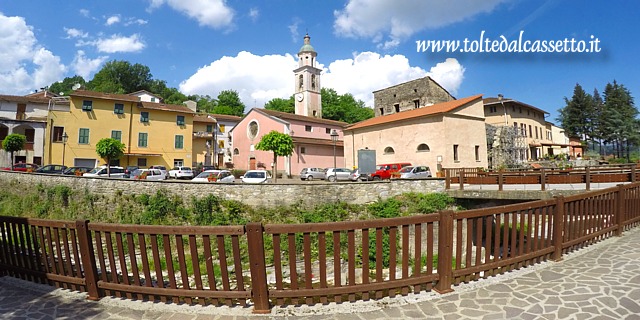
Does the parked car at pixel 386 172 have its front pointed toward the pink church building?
no

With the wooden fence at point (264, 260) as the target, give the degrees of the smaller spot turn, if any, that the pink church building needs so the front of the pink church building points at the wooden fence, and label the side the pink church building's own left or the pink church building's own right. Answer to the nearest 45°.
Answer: approximately 45° to the pink church building's own left

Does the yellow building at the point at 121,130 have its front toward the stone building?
no

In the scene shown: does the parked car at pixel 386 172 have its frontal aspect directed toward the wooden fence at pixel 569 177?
no

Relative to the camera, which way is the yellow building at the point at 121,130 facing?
toward the camera

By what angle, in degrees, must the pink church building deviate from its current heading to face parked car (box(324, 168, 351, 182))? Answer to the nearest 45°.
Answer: approximately 45° to its left

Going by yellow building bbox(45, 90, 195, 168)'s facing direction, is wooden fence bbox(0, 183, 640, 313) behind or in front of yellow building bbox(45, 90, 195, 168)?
in front

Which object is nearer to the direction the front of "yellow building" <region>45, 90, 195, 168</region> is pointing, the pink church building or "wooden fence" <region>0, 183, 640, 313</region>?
the wooden fence

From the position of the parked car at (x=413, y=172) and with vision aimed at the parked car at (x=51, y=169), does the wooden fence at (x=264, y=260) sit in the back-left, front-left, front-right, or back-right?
front-left

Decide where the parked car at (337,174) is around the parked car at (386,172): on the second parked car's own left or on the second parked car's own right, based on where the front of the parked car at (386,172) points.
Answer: on the second parked car's own right

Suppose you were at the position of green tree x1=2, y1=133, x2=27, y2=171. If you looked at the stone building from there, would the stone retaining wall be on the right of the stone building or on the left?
right

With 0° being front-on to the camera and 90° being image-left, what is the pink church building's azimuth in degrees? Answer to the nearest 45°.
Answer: approximately 45°

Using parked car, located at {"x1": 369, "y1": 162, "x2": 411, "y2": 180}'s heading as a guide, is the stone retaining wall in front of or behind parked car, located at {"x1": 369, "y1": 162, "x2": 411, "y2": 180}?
in front

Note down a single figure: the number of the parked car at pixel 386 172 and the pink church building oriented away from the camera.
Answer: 0

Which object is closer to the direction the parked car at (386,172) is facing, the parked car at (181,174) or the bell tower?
the parked car

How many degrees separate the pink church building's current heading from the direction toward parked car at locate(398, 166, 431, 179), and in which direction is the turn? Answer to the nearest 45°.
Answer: approximately 90° to its left

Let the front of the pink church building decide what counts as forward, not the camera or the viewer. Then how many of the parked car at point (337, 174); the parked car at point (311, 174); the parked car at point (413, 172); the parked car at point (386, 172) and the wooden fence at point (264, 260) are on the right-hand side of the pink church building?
0

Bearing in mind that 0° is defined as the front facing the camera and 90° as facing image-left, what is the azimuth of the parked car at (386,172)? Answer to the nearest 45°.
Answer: approximately 45°

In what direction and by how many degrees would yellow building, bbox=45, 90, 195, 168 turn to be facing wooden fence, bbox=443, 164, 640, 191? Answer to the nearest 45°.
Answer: approximately 45° to its left

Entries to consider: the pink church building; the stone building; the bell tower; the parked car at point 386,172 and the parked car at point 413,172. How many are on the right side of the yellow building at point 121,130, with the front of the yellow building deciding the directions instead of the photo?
0
